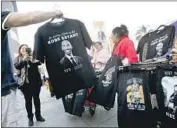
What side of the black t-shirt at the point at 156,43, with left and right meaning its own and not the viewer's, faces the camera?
front

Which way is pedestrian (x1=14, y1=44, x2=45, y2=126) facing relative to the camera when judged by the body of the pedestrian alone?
toward the camera

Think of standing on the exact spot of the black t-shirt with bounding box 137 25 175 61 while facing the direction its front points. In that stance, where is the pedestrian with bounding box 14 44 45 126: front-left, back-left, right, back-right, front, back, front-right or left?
right

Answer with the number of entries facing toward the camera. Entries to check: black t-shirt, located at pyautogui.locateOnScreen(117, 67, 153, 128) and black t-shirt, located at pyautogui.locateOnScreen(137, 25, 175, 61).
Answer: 2

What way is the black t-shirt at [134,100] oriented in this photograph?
toward the camera

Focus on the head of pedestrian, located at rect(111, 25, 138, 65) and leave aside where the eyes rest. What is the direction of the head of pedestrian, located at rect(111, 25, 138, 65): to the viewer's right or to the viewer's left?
to the viewer's left
